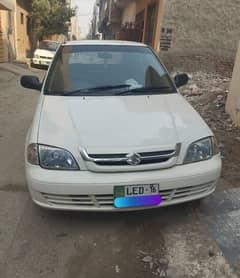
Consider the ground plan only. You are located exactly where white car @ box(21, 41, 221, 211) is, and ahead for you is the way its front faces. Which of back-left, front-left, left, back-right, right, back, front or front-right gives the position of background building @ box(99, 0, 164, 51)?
back

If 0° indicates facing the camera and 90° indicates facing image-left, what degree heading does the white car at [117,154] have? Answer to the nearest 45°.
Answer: approximately 0°

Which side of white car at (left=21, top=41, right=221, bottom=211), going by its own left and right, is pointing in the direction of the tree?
back

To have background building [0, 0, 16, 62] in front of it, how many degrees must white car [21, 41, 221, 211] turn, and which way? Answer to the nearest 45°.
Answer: approximately 135° to its right

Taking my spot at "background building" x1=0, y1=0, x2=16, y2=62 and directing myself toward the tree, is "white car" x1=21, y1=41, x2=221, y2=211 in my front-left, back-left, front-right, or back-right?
back-right

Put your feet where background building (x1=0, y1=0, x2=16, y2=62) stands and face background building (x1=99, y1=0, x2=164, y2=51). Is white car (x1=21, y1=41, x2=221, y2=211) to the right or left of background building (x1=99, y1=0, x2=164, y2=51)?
right
